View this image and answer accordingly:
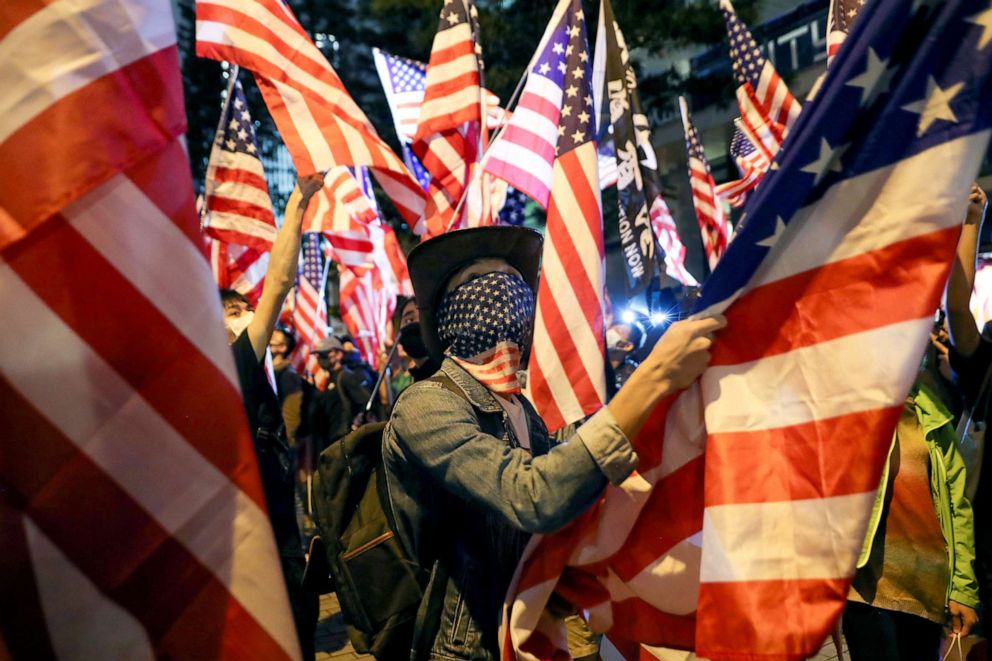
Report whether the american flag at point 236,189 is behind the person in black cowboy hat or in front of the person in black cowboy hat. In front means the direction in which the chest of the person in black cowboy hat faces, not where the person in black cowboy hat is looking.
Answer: behind

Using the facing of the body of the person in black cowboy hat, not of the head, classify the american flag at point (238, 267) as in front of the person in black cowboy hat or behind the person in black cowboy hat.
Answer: behind

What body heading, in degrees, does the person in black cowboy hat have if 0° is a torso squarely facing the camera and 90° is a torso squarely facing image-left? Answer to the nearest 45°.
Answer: approximately 315°

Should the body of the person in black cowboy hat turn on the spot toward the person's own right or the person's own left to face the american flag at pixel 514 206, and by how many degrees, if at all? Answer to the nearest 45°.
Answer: approximately 135° to the person's own left

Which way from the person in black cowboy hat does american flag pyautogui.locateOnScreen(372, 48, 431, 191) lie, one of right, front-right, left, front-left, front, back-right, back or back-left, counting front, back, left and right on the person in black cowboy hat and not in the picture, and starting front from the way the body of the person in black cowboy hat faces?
back-left

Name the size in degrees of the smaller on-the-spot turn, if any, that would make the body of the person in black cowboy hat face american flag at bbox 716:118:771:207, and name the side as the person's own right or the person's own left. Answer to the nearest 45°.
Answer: approximately 90° to the person's own left
